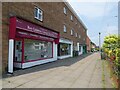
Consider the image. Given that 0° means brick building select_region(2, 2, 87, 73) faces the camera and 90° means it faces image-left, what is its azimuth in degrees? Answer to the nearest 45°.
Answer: approximately 315°
